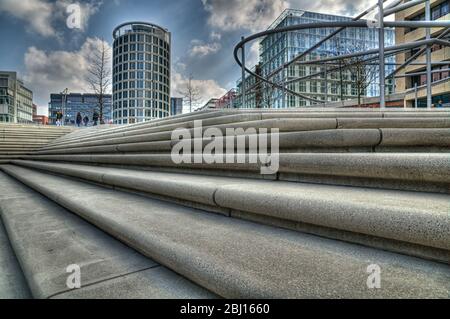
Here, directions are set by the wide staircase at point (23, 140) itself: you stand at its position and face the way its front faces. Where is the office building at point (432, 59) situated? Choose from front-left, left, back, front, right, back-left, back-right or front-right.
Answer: left

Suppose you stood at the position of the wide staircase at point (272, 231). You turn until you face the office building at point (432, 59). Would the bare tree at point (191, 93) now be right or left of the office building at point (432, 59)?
left

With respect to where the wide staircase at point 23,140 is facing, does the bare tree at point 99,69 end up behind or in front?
behind

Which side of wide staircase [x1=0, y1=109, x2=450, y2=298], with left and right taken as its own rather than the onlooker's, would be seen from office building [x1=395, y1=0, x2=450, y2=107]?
back

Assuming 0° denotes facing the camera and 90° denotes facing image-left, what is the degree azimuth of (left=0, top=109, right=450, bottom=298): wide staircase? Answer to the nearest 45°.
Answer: approximately 45°

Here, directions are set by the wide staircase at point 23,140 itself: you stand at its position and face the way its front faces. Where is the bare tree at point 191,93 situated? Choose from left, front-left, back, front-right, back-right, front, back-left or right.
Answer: back-left
